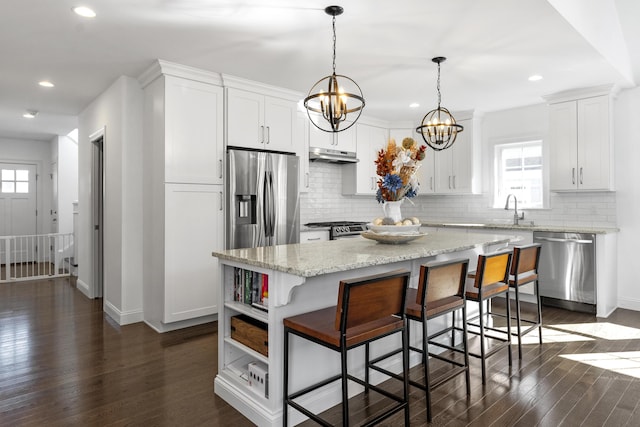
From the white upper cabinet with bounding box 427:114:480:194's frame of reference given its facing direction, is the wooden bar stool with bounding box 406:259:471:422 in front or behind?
in front

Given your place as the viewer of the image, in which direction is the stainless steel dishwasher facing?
facing the viewer and to the left of the viewer

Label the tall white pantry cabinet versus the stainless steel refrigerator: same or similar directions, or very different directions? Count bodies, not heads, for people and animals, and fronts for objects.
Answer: same or similar directions

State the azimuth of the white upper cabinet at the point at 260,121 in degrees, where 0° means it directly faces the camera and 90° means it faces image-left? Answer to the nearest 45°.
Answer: approximately 315°

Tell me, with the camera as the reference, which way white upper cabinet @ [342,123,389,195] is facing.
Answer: facing the viewer and to the right of the viewer

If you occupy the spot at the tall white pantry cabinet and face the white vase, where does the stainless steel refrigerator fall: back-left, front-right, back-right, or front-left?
front-left

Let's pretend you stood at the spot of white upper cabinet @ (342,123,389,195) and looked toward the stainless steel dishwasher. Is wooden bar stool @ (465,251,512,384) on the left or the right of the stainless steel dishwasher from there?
right

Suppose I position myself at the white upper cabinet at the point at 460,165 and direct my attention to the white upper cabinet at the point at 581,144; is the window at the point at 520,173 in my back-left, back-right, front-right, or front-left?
front-left

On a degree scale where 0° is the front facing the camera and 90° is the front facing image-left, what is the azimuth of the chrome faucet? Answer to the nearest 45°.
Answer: approximately 45°

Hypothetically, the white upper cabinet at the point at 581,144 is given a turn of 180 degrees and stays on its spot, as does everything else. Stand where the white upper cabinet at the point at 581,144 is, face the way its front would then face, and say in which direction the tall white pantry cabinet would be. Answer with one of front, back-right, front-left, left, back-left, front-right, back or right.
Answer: back

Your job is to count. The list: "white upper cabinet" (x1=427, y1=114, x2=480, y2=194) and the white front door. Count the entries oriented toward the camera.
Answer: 2

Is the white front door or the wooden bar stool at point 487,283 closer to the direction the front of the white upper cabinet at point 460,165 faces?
the wooden bar stool

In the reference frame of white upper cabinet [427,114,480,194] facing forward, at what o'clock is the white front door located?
The white front door is roughly at 3 o'clock from the white upper cabinet.

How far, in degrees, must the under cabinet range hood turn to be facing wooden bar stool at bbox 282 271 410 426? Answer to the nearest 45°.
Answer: approximately 45° to its right

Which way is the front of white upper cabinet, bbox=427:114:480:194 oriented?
toward the camera

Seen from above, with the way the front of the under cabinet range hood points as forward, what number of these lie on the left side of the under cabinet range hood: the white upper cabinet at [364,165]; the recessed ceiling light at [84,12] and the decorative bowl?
1
